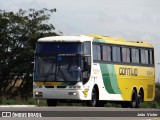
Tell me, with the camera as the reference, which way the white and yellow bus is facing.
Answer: facing the viewer and to the left of the viewer
